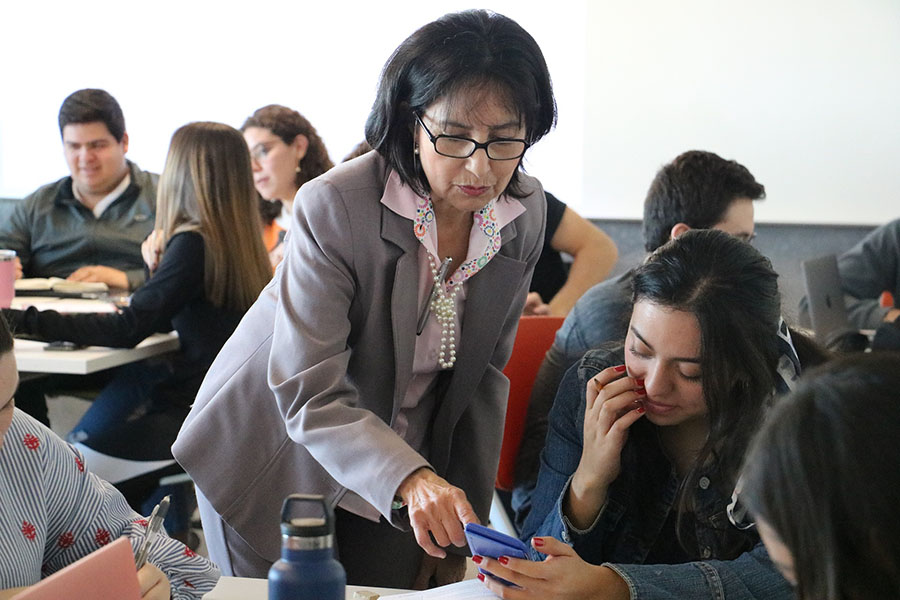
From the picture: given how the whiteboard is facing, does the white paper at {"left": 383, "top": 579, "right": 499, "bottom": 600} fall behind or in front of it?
in front

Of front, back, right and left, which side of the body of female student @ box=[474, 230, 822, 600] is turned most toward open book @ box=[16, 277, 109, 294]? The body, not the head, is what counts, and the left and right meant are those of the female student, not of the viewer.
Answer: right

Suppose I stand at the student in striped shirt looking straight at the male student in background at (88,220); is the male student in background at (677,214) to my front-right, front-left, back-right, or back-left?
front-right

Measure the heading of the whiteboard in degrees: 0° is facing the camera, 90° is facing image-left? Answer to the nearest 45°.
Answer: approximately 0°

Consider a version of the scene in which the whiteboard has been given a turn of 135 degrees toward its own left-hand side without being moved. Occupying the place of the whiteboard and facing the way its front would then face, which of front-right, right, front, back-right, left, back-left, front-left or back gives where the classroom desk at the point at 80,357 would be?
back

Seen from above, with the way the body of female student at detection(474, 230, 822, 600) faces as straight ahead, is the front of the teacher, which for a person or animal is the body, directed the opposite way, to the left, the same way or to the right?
to the left

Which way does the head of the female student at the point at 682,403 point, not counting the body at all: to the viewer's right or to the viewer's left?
to the viewer's left

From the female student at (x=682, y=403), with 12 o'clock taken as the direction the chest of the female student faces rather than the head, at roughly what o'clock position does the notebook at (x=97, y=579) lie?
The notebook is roughly at 12 o'clock from the female student.

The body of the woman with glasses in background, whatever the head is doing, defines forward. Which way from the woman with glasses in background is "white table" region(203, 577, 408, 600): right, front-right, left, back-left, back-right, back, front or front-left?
front-left

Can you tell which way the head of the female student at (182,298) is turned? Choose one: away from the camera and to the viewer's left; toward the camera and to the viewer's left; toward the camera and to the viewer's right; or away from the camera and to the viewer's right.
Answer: away from the camera and to the viewer's left

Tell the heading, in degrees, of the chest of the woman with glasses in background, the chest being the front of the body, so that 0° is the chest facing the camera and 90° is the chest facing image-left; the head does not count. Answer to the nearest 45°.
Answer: approximately 45°

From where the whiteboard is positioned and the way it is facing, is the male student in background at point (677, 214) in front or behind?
in front

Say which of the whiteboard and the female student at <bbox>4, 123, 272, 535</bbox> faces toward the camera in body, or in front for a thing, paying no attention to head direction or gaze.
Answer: the whiteboard

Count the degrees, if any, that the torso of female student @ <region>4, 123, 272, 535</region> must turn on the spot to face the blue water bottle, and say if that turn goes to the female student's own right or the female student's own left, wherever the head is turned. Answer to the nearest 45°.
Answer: approximately 135° to the female student's own left

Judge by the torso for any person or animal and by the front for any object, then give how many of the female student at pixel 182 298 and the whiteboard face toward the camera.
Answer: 1
